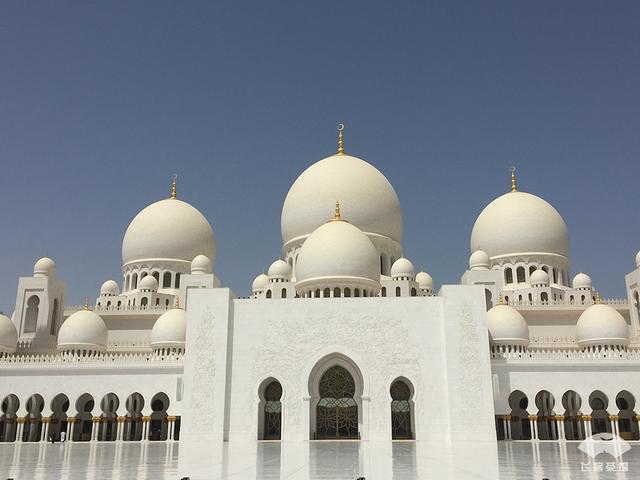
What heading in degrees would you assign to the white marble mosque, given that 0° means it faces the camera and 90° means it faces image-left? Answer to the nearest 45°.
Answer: approximately 0°
